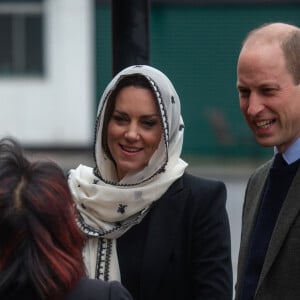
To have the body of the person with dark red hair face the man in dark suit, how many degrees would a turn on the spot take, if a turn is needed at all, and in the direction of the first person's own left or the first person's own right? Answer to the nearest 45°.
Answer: approximately 45° to the first person's own right

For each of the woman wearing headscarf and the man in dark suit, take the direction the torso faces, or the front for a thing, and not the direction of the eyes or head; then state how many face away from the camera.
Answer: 0

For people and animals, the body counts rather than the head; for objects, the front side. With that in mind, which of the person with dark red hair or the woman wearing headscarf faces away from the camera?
the person with dark red hair

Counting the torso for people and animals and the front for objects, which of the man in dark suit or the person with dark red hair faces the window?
the person with dark red hair

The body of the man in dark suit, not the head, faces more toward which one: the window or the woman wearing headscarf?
the woman wearing headscarf

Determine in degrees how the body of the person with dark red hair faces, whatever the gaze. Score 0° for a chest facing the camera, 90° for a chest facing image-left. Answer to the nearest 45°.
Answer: approximately 180°

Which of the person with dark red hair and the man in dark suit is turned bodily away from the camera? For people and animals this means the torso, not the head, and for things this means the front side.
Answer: the person with dark red hair

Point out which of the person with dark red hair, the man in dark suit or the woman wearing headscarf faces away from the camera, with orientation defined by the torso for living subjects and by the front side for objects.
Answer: the person with dark red hair

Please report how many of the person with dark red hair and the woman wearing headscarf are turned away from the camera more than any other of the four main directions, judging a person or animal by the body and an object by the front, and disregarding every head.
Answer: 1

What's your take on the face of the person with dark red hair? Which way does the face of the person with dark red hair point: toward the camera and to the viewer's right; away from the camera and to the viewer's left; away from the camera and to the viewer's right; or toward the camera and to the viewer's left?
away from the camera and to the viewer's right

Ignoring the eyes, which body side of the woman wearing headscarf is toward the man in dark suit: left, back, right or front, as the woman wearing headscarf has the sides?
left

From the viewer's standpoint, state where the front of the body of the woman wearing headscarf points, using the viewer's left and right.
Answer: facing the viewer and to the left of the viewer

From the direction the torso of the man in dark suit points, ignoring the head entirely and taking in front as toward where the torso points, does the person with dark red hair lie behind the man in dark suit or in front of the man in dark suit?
in front

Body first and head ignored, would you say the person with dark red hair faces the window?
yes

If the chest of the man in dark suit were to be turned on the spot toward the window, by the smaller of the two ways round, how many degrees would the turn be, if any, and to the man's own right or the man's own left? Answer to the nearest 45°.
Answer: approximately 135° to the man's own right

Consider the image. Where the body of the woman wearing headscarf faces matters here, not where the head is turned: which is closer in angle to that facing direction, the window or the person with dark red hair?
the person with dark red hair
